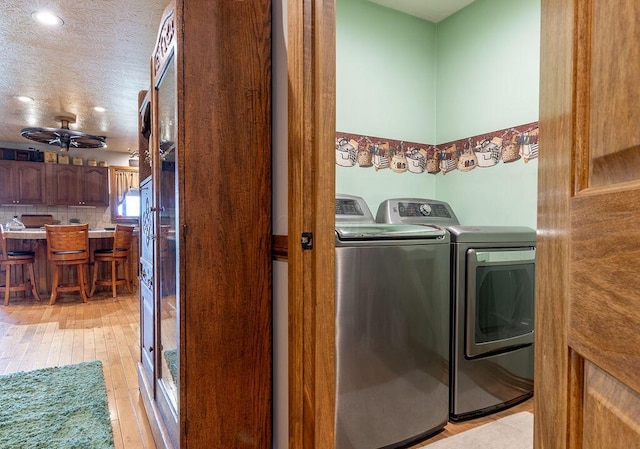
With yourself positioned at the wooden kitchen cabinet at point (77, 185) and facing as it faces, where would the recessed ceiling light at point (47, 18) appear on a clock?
The recessed ceiling light is roughly at 12 o'clock from the wooden kitchen cabinet.

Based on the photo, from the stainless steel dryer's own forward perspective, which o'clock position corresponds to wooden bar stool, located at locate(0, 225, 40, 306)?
The wooden bar stool is roughly at 5 o'clock from the stainless steel dryer.

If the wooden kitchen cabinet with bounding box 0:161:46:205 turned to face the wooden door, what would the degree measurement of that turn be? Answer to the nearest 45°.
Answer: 0° — it already faces it

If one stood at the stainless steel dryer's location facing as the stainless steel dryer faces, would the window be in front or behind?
behind

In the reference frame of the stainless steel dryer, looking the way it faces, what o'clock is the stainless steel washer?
The stainless steel washer is roughly at 3 o'clock from the stainless steel dryer.

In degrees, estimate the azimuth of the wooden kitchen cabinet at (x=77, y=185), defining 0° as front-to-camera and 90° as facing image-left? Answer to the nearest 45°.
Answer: approximately 0°

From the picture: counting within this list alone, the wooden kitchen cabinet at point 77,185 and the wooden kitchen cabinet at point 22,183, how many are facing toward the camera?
2

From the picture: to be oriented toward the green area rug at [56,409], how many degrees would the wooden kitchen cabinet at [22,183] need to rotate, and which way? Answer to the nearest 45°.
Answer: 0° — it already faces it

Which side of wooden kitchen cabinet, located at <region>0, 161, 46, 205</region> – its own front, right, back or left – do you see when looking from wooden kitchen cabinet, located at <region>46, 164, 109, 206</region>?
left

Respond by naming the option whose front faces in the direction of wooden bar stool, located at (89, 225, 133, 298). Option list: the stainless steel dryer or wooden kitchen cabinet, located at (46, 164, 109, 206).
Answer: the wooden kitchen cabinet

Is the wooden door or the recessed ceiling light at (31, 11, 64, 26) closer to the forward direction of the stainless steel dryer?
the wooden door

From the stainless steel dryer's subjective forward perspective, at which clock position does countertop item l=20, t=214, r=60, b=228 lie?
The countertop item is roughly at 5 o'clock from the stainless steel dryer.

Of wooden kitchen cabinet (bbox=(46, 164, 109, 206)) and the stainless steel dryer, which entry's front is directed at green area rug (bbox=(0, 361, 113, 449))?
the wooden kitchen cabinet

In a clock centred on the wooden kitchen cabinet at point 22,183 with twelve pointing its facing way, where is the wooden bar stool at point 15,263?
The wooden bar stool is roughly at 12 o'clock from the wooden kitchen cabinet.
